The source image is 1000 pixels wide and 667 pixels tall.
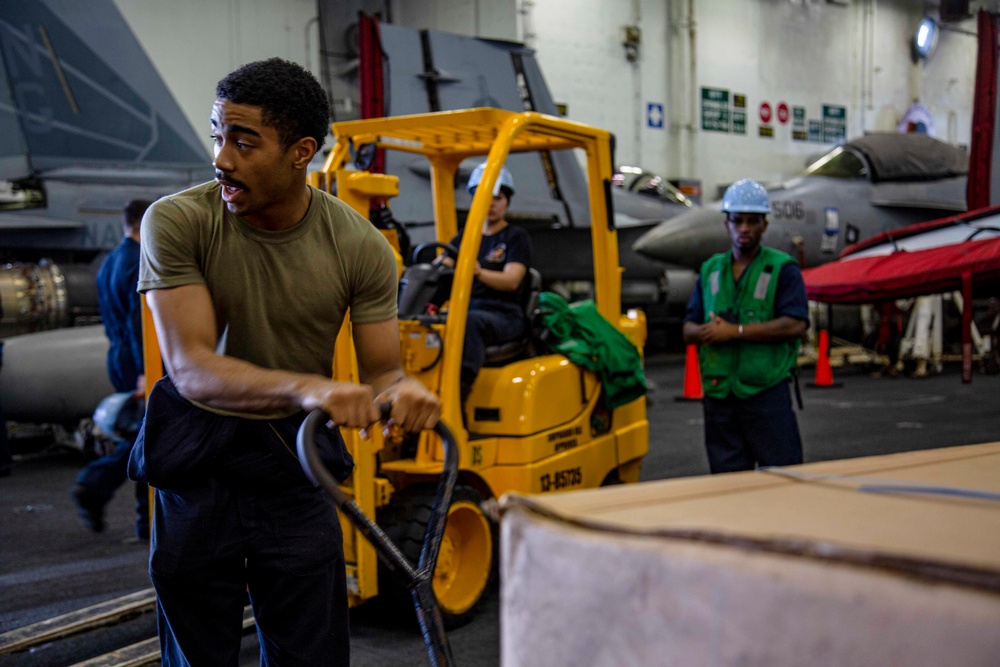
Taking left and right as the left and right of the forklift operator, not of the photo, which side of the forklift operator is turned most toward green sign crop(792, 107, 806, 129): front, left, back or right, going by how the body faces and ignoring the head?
back

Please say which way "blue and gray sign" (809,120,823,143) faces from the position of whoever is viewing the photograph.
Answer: facing the viewer

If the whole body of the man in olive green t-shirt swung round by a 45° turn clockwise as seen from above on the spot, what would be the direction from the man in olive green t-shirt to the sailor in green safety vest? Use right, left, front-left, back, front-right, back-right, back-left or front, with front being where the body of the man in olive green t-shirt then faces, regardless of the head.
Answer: back

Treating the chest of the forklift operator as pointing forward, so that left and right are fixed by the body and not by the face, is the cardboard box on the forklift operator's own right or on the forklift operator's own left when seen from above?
on the forklift operator's own left

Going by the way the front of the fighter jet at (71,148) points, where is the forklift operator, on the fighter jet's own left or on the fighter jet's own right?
on the fighter jet's own right

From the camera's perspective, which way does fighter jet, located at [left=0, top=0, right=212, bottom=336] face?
to the viewer's right

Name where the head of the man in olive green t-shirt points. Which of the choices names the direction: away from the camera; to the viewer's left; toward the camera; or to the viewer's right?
to the viewer's left

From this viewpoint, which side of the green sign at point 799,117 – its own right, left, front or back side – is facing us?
front

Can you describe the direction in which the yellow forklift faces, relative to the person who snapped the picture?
facing the viewer and to the left of the viewer

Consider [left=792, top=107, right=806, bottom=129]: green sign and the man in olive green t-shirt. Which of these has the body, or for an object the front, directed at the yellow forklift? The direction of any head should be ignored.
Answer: the green sign

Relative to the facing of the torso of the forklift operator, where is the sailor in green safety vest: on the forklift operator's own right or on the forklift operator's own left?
on the forklift operator's own left

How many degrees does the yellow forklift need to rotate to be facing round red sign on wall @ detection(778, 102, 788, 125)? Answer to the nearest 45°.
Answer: approximately 180°

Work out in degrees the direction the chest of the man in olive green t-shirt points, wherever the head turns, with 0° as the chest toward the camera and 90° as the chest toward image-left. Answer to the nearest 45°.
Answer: approximately 0°

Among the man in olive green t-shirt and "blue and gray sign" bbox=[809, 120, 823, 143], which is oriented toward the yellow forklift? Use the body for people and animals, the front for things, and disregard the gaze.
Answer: the blue and gray sign

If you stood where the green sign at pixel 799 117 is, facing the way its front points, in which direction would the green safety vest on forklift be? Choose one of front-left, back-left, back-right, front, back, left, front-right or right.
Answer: front
